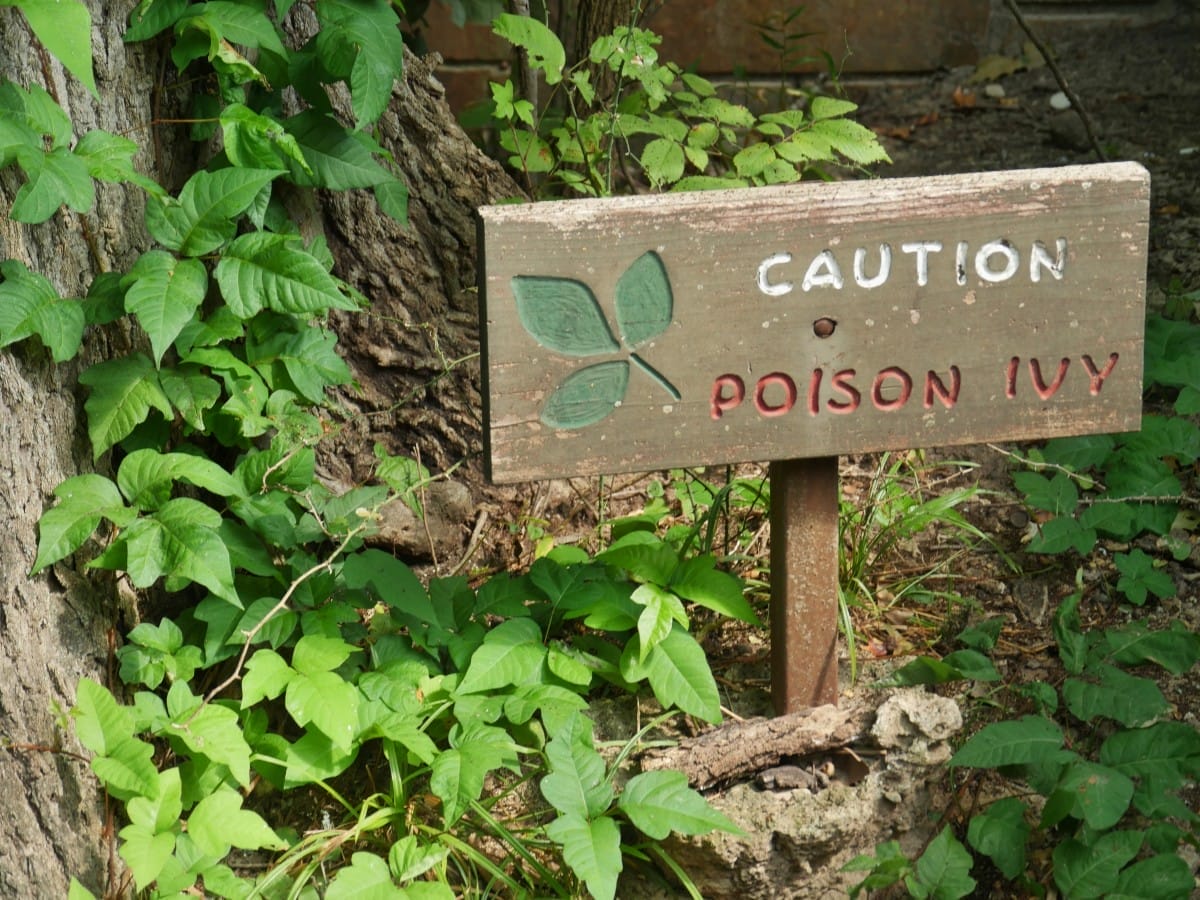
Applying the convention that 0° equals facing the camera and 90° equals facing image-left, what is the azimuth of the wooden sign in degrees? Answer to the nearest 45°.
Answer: approximately 0°

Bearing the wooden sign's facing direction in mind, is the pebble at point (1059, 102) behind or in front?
behind

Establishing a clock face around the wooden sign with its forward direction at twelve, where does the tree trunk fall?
The tree trunk is roughly at 3 o'clock from the wooden sign.

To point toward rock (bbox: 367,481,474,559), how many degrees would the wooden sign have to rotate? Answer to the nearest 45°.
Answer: approximately 135° to its right

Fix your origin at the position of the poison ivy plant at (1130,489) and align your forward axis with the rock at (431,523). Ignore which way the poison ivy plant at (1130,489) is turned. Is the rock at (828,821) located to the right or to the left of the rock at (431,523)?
left
